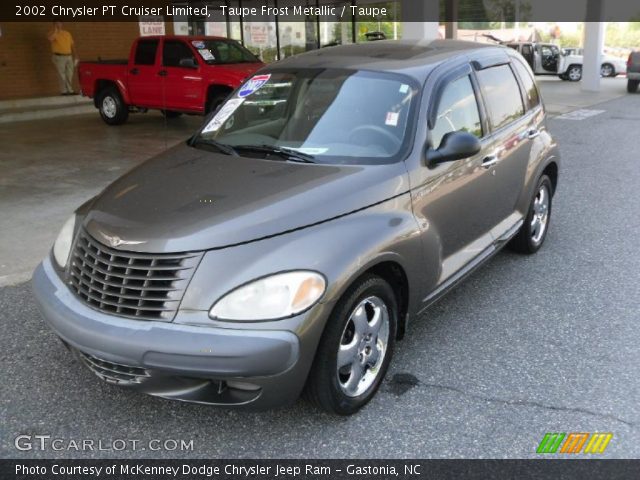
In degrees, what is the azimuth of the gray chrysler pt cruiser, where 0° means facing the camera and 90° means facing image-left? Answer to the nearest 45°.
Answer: approximately 45°

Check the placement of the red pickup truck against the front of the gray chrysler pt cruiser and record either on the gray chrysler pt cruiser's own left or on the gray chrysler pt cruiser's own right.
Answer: on the gray chrysler pt cruiser's own right

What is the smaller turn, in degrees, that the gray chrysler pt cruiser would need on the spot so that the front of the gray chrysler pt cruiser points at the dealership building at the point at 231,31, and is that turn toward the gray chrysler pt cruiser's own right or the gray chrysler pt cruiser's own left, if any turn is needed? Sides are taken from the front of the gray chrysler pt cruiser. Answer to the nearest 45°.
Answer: approximately 135° to the gray chrysler pt cruiser's own right

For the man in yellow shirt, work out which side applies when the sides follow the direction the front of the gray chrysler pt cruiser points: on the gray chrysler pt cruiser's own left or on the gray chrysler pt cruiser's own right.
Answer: on the gray chrysler pt cruiser's own right
